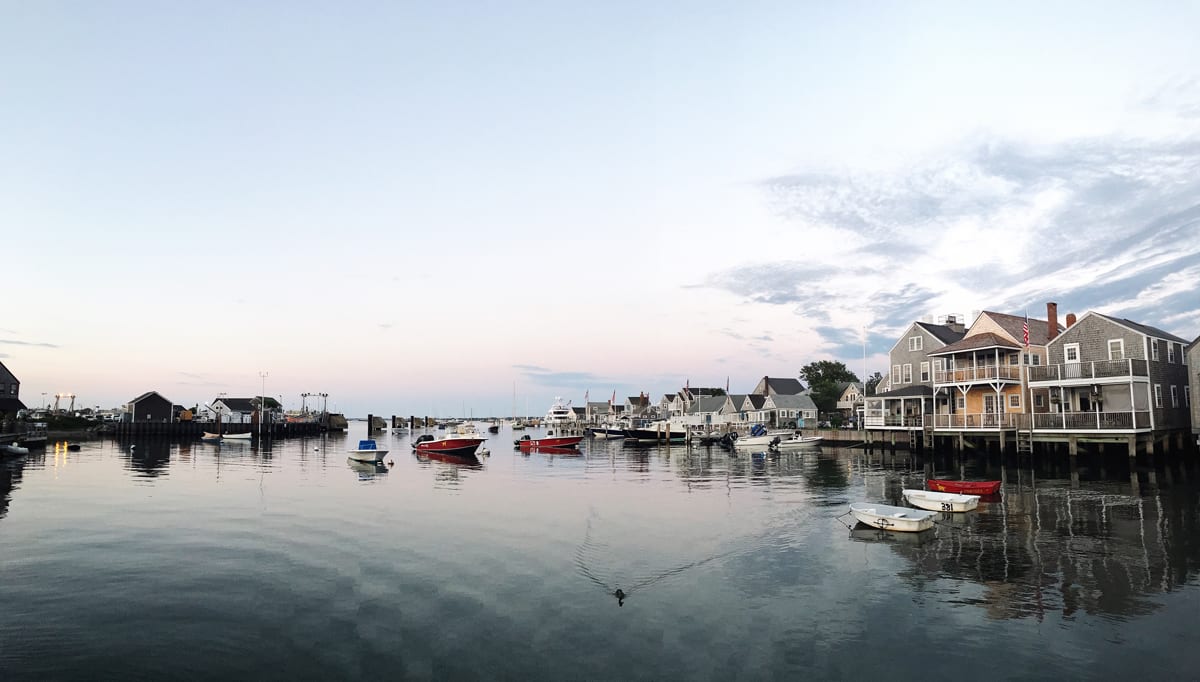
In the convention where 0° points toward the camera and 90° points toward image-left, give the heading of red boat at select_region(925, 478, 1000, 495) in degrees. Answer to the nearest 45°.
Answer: approximately 90°

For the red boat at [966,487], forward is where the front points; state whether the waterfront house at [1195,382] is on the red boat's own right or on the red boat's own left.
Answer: on the red boat's own right

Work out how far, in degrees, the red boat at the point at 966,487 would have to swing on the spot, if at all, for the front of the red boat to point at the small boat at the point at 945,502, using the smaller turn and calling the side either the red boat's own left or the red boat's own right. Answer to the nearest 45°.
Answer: approximately 90° to the red boat's own left

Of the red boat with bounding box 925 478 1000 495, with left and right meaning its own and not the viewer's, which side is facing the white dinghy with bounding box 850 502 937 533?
left
